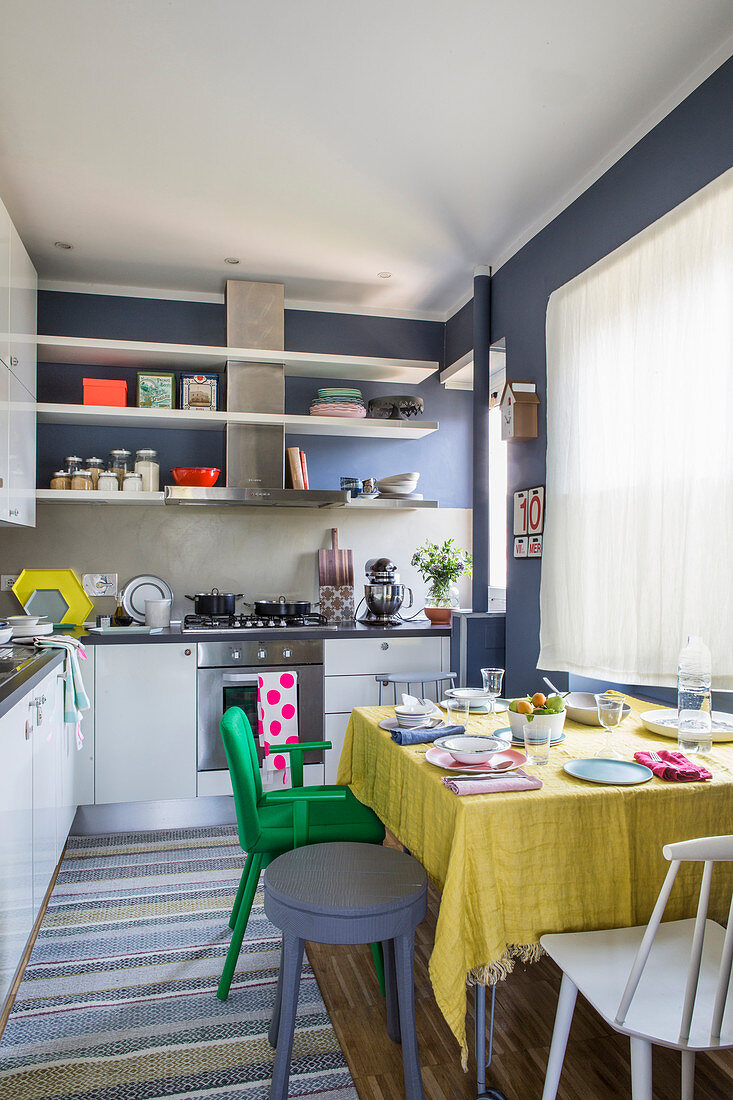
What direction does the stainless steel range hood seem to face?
toward the camera

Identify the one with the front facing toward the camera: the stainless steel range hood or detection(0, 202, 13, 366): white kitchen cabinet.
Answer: the stainless steel range hood

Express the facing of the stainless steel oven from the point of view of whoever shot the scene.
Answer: facing the viewer

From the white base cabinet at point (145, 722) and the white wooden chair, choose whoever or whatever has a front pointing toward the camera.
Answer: the white base cabinet

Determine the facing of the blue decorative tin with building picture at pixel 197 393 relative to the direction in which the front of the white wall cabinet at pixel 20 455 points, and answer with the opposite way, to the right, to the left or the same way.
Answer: to the right

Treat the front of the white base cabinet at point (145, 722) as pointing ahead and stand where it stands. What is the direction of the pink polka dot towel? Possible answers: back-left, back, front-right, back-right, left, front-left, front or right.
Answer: left

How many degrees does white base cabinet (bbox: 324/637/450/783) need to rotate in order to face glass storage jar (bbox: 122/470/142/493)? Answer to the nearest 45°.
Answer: approximately 90° to its right

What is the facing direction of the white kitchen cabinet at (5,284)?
to the viewer's right

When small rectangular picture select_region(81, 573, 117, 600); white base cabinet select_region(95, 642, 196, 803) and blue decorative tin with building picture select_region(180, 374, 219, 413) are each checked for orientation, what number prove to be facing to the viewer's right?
0

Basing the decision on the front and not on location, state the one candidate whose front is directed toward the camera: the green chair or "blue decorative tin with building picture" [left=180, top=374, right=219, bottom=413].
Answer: the blue decorative tin with building picture

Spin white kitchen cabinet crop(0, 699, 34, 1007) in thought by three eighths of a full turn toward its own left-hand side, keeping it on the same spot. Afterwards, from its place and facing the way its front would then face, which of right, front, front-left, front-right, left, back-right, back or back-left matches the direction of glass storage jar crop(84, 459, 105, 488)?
front-right

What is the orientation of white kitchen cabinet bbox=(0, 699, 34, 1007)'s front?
to the viewer's right

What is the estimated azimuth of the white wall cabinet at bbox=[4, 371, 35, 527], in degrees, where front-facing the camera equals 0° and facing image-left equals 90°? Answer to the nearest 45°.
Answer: approximately 270°

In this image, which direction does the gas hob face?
toward the camera

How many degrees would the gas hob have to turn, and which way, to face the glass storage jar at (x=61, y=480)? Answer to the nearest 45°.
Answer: approximately 90° to its right

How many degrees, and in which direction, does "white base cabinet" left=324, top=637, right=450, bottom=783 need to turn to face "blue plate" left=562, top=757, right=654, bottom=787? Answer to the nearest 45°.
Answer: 0° — it already faces it

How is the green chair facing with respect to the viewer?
to the viewer's right

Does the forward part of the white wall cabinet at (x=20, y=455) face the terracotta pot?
yes

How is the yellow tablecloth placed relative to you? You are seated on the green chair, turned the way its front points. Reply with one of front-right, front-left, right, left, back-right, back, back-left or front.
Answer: front-right
